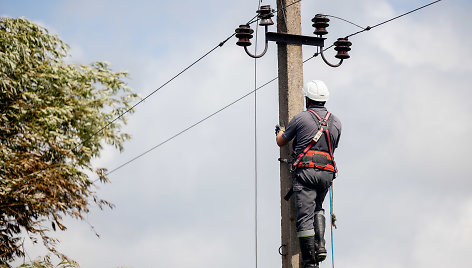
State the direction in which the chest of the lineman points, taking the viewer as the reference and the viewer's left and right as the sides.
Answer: facing away from the viewer and to the left of the viewer
